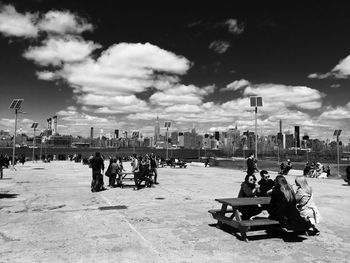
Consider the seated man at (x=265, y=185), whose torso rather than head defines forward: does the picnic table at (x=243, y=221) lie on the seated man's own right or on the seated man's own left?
on the seated man's own right

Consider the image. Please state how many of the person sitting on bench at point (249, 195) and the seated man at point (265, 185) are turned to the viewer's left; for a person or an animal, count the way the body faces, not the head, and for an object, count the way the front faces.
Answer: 0

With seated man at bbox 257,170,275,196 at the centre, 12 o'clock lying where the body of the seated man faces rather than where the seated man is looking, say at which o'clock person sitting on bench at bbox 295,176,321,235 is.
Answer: The person sitting on bench is roughly at 12 o'clock from the seated man.

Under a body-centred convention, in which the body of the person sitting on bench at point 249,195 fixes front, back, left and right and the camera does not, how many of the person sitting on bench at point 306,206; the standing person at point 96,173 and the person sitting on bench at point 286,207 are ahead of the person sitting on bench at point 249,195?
2

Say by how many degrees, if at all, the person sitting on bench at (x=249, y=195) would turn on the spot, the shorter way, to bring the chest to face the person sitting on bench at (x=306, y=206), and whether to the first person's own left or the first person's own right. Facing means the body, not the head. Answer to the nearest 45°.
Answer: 0° — they already face them

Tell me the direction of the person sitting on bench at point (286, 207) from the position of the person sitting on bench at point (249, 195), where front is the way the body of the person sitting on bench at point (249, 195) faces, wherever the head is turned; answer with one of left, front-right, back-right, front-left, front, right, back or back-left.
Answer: front

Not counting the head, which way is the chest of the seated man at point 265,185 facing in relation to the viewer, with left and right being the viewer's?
facing the viewer and to the right of the viewer
